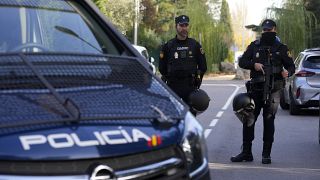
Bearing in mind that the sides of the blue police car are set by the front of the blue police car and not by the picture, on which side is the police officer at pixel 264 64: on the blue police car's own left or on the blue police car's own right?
on the blue police car's own left

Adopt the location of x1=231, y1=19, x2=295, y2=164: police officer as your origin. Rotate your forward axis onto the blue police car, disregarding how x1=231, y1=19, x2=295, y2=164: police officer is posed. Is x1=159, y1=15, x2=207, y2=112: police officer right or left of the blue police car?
right

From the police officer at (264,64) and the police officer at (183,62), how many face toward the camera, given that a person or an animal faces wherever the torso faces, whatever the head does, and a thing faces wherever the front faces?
2

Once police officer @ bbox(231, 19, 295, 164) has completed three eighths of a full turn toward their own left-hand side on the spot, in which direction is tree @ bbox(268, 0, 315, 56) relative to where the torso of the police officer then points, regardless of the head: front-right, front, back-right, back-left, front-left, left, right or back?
front-left

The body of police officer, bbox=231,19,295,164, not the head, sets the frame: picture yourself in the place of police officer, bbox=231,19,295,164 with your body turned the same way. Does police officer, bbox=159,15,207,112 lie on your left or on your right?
on your right

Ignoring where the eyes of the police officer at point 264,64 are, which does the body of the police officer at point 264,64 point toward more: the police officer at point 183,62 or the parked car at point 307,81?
the police officer

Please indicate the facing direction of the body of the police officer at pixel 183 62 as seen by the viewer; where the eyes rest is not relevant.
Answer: toward the camera

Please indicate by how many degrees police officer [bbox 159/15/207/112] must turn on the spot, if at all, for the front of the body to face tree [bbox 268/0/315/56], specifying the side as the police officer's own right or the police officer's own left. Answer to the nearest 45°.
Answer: approximately 180°

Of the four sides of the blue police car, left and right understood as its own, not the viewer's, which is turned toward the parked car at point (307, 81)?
left

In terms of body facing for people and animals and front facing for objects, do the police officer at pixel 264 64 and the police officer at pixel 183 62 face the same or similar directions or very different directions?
same or similar directions
